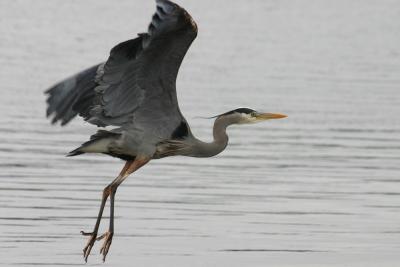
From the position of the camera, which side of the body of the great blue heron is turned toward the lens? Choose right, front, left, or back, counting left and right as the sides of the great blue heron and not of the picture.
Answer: right
